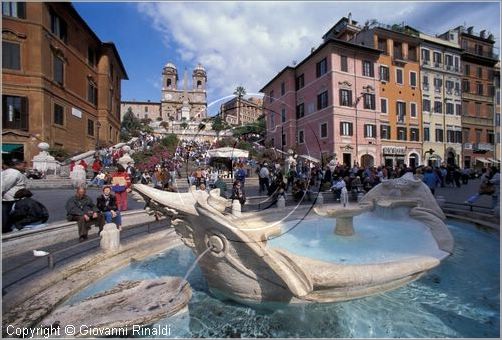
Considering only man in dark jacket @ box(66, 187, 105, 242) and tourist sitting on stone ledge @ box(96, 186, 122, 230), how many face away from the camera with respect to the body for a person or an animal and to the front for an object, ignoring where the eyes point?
0

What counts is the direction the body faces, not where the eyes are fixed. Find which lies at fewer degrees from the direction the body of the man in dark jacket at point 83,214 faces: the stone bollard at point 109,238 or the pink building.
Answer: the stone bollard

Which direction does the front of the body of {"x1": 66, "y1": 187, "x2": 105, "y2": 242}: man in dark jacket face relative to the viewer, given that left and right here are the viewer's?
facing the viewer and to the right of the viewer

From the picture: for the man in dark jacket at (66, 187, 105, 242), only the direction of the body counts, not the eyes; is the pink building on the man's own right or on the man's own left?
on the man's own left

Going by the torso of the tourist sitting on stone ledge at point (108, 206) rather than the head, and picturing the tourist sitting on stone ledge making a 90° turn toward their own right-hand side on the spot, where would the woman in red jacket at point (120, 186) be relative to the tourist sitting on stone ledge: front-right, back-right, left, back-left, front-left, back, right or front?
back-right

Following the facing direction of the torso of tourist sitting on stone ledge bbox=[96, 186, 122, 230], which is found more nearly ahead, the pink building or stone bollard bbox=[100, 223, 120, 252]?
the stone bollard

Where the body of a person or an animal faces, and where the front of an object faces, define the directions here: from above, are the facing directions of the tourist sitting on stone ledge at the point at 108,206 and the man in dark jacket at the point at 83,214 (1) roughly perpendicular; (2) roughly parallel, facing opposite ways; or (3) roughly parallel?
roughly parallel

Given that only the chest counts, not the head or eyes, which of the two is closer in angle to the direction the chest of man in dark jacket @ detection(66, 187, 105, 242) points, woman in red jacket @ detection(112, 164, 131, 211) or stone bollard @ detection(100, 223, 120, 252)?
the stone bollard
